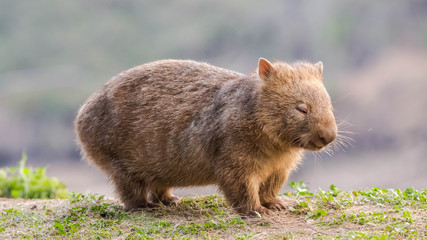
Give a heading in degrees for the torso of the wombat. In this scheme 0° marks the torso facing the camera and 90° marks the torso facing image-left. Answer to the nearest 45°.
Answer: approximately 315°

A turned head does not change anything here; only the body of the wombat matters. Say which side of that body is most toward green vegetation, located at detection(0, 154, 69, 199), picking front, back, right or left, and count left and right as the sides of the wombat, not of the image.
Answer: back
